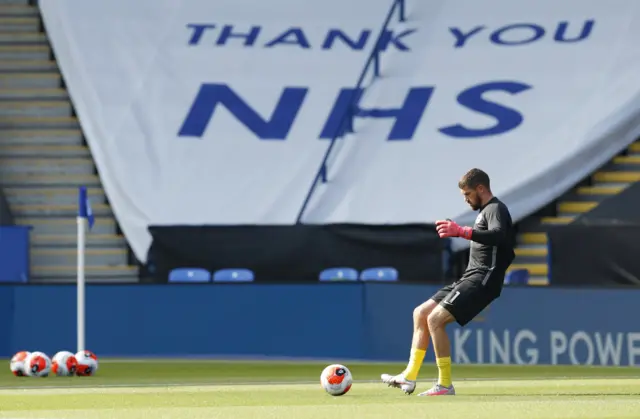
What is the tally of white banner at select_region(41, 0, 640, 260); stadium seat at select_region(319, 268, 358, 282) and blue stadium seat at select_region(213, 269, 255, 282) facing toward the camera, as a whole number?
3

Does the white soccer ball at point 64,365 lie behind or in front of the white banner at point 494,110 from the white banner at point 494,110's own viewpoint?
in front

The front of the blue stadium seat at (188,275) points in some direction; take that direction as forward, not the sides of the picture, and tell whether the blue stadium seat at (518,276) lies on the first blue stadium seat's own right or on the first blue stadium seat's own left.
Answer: on the first blue stadium seat's own left

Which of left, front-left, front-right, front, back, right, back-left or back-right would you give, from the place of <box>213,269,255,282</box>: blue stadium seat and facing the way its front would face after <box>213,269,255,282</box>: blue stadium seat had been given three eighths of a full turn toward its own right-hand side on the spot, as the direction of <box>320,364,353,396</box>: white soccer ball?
back-left

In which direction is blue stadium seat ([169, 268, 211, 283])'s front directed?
toward the camera

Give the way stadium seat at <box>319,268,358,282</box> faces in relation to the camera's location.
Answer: facing the viewer

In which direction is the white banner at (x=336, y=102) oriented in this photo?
toward the camera

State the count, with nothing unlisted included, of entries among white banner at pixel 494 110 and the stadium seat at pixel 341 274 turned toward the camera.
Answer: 2

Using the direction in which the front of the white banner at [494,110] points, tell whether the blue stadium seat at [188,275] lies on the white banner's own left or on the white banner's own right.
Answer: on the white banner's own right
